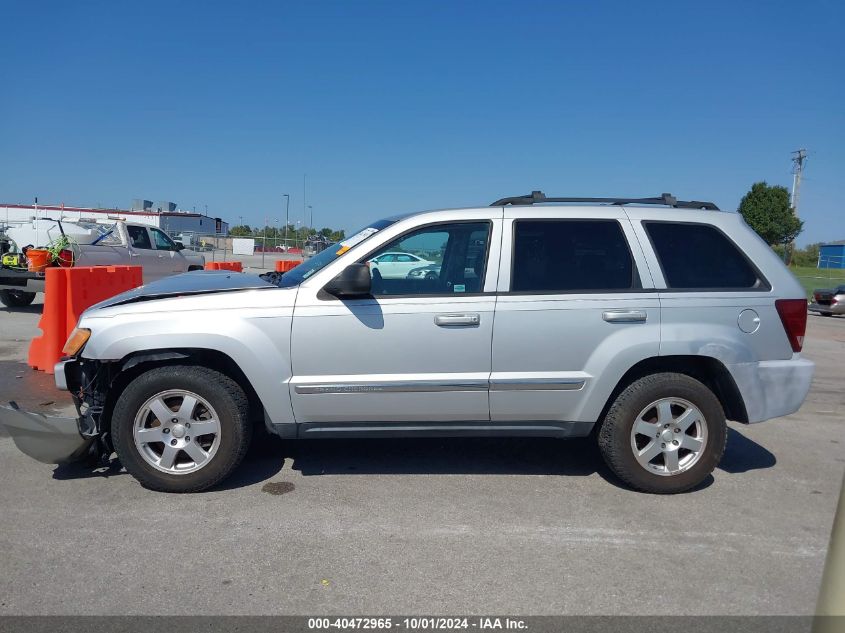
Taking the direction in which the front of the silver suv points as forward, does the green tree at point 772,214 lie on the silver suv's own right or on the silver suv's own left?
on the silver suv's own right

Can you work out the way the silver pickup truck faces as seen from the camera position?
facing away from the viewer and to the right of the viewer

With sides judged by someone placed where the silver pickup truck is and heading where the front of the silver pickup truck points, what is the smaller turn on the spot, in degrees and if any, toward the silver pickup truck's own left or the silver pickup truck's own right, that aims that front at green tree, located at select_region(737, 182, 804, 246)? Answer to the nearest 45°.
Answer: approximately 45° to the silver pickup truck's own right

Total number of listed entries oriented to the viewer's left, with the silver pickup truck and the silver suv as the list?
1

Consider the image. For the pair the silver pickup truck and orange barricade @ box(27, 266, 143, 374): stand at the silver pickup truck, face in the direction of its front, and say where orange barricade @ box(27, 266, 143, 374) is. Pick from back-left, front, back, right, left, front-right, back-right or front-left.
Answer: back-right

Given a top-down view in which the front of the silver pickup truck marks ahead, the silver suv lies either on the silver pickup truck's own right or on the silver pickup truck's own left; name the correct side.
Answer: on the silver pickup truck's own right

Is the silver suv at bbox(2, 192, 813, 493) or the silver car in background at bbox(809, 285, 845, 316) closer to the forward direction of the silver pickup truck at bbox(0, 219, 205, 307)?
the silver car in background

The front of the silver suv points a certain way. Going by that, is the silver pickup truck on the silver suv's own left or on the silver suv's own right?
on the silver suv's own right

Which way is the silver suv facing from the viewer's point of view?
to the viewer's left

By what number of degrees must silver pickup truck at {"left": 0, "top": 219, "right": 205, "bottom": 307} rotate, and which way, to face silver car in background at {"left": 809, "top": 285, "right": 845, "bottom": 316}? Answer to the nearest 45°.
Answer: approximately 45° to its right

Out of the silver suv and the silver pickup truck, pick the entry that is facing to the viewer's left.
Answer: the silver suv
